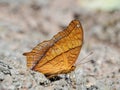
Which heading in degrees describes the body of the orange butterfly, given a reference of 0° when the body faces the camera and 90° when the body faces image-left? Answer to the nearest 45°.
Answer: approximately 270°
